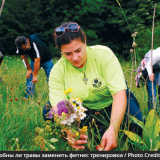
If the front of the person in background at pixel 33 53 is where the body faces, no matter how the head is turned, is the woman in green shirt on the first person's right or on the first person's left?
on the first person's left

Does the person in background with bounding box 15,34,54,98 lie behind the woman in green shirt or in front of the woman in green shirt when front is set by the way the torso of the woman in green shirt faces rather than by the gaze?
behind

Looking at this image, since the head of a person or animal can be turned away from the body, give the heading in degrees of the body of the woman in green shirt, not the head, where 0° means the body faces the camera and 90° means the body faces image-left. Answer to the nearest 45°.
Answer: approximately 0°
